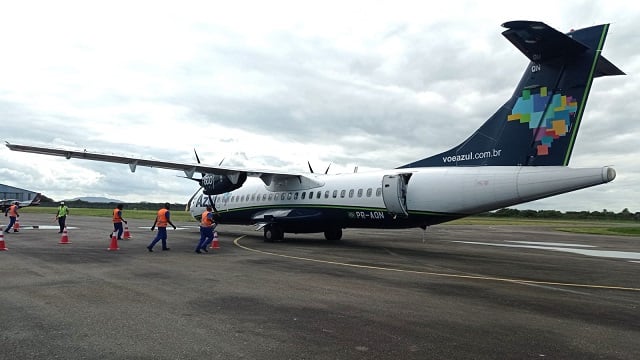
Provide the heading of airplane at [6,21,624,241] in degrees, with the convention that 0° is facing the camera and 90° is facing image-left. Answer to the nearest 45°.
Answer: approximately 135°
